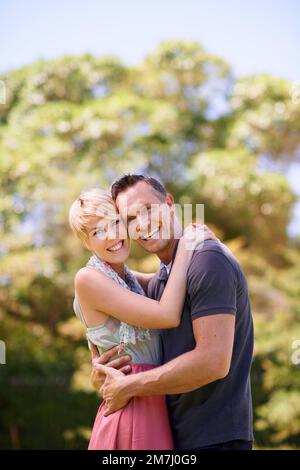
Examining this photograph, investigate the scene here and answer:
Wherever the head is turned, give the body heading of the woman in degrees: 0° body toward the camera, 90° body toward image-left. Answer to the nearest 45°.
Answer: approximately 315°
